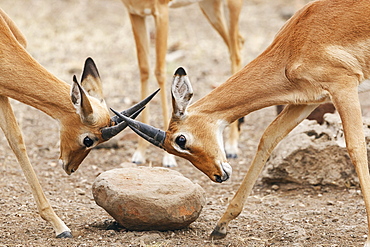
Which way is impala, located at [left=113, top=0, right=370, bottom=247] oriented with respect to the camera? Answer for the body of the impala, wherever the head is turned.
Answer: to the viewer's left

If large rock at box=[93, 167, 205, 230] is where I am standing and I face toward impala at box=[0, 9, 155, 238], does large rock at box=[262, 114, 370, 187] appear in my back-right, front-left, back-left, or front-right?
back-right

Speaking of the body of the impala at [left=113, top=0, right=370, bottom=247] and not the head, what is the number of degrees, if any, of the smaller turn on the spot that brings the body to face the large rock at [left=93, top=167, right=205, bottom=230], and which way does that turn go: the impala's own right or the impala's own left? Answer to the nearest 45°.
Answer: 0° — it already faces it

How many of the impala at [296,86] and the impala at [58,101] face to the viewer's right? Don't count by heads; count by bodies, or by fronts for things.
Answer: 1

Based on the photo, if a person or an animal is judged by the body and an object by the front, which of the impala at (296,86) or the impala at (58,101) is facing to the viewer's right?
the impala at (58,101)

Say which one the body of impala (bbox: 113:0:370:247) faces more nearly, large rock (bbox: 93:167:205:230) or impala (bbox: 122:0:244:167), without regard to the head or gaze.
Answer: the large rock

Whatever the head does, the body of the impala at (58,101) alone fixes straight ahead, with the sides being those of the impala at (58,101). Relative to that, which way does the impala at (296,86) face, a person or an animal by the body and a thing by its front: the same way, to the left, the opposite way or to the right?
the opposite way

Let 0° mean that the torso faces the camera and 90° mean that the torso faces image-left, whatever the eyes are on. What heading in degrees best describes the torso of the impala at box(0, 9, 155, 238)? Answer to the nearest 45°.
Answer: approximately 270°
